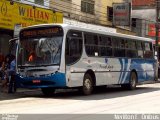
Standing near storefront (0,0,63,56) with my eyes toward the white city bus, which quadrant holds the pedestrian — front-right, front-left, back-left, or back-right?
front-right

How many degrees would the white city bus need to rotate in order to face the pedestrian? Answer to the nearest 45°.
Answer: approximately 45° to its right

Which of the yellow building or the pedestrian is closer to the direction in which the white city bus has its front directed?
the pedestrian

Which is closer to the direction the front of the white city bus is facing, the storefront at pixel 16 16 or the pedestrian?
the pedestrian
